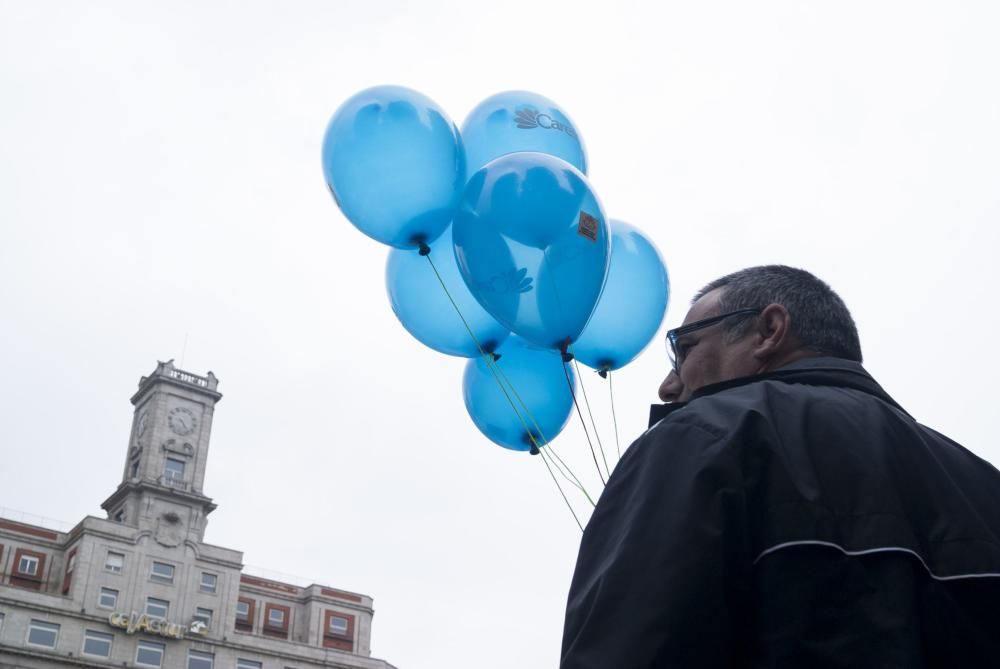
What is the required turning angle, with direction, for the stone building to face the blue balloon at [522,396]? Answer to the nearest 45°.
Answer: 0° — it already faces it

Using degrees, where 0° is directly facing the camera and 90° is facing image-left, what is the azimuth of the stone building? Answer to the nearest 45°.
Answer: approximately 0°

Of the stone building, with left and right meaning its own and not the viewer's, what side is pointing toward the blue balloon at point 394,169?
front

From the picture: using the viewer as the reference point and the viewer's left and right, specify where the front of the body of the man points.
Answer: facing away from the viewer and to the left of the viewer

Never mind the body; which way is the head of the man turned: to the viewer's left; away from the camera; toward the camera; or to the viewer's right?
to the viewer's left

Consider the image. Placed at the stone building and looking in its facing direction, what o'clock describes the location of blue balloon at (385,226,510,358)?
The blue balloon is roughly at 12 o'clock from the stone building.

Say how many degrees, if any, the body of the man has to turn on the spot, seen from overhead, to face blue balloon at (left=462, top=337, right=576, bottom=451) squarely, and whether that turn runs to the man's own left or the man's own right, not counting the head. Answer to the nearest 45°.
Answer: approximately 45° to the man's own right

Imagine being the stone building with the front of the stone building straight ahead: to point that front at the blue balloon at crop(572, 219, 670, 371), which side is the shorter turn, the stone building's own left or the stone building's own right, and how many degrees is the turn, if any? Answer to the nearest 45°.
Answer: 0° — it already faces it
